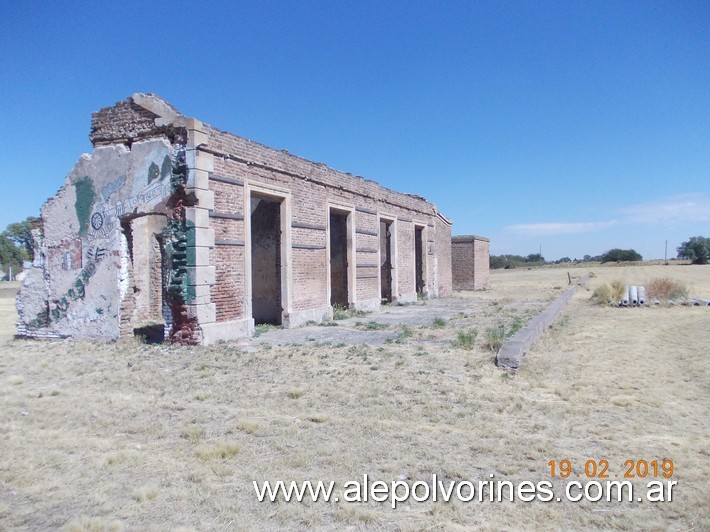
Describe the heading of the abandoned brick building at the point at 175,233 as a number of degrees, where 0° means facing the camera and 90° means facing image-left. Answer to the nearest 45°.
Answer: approximately 315°

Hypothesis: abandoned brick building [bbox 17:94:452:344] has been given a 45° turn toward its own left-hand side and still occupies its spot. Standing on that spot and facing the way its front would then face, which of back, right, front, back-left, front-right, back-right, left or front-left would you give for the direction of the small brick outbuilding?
front-left

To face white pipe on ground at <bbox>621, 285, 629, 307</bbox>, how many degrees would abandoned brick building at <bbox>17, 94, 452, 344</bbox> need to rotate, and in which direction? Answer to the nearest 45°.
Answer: approximately 45° to its left

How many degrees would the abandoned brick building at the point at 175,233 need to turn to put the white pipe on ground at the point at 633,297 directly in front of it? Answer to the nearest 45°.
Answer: approximately 45° to its left

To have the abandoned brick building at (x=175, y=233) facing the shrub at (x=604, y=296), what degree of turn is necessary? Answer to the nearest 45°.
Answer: approximately 45° to its left

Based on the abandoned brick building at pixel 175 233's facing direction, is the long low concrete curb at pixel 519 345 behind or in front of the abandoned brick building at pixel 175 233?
in front
